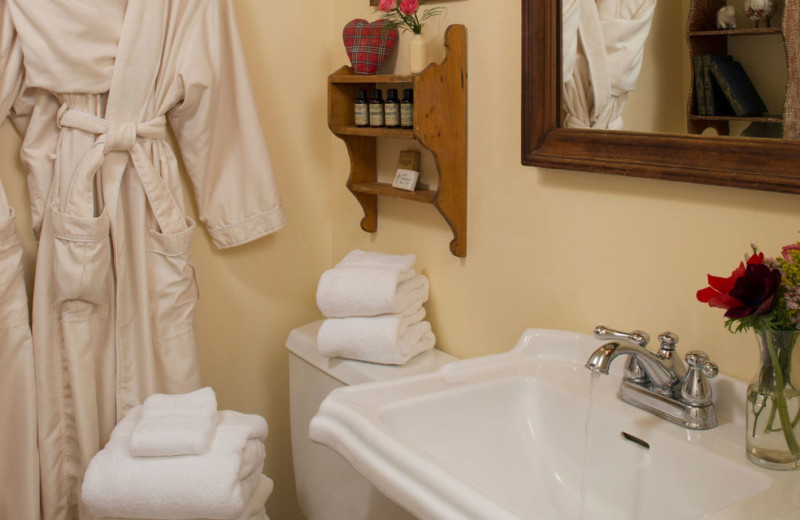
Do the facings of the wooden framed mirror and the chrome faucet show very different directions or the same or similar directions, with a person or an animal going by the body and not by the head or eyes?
same or similar directions

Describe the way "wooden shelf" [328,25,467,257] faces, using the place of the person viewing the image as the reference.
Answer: facing the viewer and to the left of the viewer

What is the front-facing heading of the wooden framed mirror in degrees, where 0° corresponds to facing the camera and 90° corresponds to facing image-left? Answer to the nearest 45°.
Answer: approximately 45°

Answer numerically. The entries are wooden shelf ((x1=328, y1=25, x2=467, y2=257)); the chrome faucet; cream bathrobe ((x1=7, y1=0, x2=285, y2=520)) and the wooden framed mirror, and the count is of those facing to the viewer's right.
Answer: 0

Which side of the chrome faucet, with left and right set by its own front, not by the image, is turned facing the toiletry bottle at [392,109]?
right

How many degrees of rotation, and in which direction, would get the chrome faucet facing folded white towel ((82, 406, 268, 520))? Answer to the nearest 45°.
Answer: approximately 45° to its right

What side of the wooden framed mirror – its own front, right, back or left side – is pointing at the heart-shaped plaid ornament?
right

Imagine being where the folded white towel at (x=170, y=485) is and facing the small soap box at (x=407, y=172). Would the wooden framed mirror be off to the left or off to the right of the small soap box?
right

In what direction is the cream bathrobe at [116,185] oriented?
toward the camera

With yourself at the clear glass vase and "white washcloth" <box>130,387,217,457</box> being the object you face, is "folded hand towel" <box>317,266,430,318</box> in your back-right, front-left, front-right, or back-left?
front-right
